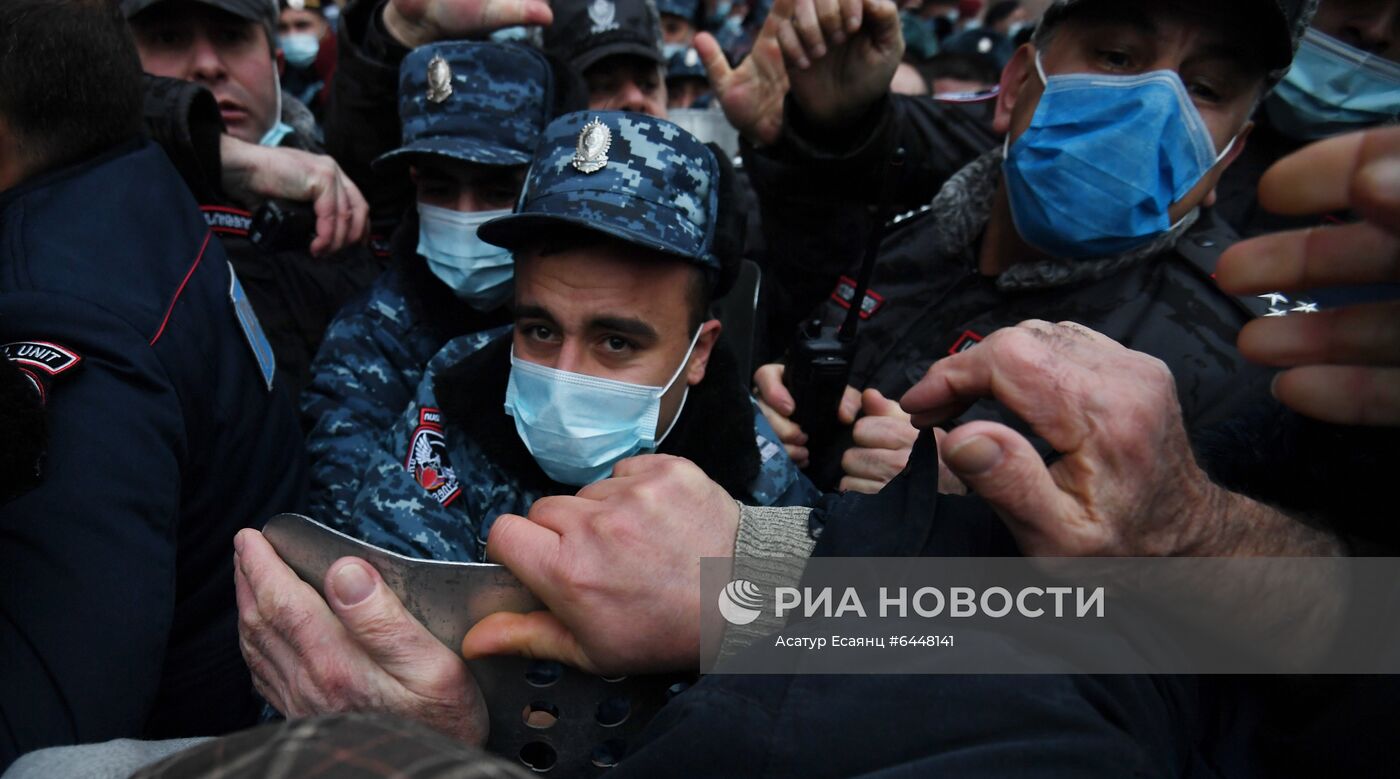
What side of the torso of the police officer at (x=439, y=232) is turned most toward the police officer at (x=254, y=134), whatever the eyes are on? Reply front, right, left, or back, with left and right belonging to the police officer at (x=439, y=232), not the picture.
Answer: right

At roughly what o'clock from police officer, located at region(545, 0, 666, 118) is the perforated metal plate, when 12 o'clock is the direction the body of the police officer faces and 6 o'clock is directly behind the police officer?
The perforated metal plate is roughly at 12 o'clock from the police officer.

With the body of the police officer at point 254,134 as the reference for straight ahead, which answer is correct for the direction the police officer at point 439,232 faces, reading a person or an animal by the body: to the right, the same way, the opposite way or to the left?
the same way

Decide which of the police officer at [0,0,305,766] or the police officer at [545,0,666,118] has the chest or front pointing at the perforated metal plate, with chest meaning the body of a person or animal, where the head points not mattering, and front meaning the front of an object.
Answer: the police officer at [545,0,666,118]

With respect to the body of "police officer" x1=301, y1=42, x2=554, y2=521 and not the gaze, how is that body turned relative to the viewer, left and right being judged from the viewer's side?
facing the viewer and to the left of the viewer

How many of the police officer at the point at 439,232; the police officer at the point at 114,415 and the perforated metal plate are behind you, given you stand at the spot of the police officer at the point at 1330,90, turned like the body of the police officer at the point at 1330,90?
0

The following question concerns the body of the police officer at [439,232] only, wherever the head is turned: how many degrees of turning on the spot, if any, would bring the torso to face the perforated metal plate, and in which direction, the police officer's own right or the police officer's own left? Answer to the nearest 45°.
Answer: approximately 45° to the police officer's own left

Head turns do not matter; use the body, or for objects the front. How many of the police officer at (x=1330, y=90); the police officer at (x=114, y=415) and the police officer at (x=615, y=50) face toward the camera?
2

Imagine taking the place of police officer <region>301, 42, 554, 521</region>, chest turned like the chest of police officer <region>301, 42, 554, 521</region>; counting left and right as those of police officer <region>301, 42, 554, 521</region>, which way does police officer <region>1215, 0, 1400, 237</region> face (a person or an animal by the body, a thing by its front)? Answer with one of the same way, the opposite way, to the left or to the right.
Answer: the same way

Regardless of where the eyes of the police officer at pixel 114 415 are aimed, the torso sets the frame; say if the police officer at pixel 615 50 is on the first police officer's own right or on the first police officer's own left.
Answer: on the first police officer's own right

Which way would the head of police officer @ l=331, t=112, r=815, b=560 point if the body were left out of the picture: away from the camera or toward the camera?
toward the camera

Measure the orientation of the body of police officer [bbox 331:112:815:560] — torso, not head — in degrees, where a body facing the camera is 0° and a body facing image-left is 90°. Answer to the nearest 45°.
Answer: approximately 45°

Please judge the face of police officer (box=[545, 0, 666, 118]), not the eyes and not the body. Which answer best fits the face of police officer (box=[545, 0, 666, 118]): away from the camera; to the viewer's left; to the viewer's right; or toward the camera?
toward the camera

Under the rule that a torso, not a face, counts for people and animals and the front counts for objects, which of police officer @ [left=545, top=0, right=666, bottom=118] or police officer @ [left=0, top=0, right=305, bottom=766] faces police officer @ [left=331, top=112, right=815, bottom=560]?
police officer @ [left=545, top=0, right=666, bottom=118]

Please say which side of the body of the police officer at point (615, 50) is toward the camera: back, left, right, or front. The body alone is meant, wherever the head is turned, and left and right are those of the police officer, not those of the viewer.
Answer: front

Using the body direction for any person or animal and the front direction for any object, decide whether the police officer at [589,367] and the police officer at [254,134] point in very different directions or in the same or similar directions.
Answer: same or similar directions

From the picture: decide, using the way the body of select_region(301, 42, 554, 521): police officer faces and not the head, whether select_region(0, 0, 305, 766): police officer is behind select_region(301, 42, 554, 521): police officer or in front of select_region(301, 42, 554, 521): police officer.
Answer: in front
